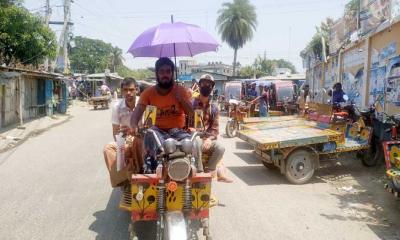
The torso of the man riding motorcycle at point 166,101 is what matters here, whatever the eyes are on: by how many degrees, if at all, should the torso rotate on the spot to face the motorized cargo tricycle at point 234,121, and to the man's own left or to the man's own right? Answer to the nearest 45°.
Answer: approximately 180°

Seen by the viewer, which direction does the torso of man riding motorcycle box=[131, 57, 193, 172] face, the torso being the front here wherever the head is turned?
toward the camera

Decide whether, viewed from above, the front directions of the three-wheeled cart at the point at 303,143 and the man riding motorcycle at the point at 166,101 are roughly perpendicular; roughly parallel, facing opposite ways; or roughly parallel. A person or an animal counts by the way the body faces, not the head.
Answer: roughly perpendicular

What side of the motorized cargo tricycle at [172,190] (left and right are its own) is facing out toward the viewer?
front

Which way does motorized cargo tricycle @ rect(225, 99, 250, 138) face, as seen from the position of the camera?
facing the viewer and to the left of the viewer

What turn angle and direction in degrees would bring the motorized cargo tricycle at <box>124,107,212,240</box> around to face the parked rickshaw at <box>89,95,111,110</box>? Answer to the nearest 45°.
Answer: approximately 180°

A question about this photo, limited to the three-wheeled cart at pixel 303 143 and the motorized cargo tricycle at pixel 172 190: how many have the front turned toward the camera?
1

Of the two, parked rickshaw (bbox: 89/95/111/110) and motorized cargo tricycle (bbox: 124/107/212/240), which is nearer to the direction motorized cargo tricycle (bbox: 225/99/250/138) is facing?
the motorized cargo tricycle (bbox: 124/107/212/240)

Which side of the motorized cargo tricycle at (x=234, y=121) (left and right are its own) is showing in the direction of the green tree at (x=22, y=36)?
right

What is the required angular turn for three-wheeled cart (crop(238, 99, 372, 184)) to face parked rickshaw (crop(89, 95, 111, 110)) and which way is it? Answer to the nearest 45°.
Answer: approximately 90° to its left
